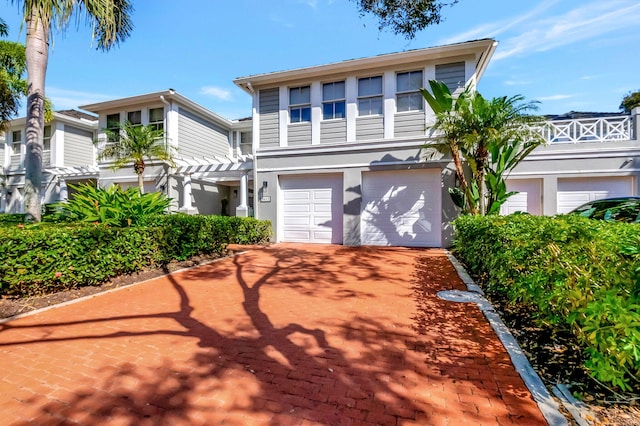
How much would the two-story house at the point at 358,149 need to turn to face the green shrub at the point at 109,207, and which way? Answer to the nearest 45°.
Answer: approximately 45° to its right

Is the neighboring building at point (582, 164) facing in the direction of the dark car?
yes

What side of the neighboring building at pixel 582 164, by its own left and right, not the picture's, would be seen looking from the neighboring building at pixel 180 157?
right

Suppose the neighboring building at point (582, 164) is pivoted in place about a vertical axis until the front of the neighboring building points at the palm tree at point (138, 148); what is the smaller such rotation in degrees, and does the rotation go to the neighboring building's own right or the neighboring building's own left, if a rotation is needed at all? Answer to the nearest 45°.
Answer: approximately 45° to the neighboring building's own right

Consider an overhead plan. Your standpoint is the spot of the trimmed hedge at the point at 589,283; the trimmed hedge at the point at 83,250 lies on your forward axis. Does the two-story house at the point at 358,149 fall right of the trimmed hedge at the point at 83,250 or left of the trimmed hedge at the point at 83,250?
right

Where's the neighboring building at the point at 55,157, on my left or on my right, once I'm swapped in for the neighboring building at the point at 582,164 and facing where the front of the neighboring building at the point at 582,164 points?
on my right

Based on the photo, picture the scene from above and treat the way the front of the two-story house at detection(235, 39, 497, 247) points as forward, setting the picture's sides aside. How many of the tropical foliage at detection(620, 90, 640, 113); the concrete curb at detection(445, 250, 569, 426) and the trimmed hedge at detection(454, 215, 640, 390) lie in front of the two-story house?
2

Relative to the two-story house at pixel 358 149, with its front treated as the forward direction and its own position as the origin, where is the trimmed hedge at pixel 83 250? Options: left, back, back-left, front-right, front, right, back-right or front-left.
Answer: front-right

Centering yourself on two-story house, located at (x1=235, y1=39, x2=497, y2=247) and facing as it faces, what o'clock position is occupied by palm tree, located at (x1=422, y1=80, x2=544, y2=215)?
The palm tree is roughly at 10 o'clock from the two-story house.

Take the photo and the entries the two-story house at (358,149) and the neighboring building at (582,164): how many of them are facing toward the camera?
2

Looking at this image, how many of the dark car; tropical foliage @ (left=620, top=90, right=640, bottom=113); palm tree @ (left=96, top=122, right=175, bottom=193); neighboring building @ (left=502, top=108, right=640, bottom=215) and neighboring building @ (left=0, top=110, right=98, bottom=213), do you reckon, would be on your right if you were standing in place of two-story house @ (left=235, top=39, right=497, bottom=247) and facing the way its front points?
2
